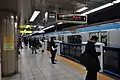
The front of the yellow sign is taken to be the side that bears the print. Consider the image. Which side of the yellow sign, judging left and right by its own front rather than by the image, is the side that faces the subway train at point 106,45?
left

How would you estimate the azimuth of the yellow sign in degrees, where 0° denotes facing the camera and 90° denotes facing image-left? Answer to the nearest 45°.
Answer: approximately 0°

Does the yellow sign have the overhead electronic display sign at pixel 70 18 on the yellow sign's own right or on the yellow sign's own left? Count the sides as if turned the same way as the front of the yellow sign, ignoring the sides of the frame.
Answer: on the yellow sign's own left

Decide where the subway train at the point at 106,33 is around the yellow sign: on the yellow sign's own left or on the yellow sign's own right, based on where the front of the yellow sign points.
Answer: on the yellow sign's own left
